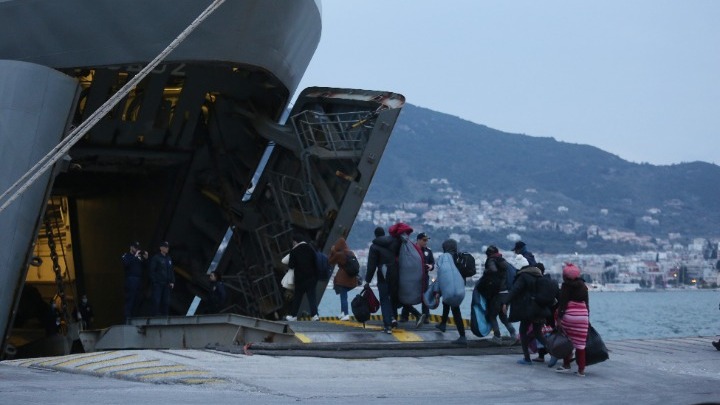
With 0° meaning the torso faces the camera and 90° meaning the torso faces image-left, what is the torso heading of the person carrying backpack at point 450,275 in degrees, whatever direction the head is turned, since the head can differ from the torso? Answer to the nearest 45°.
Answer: approximately 90°

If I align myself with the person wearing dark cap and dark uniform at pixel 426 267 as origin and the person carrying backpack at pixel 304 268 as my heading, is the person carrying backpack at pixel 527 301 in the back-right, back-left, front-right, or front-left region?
back-left

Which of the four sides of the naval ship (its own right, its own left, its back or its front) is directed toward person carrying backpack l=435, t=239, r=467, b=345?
front

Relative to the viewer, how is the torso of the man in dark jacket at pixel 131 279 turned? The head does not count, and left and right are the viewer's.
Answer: facing the viewer and to the right of the viewer

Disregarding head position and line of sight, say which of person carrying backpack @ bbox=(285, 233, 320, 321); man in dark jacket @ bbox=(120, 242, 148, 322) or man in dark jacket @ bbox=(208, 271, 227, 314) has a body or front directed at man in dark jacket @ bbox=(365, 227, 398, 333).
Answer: man in dark jacket @ bbox=(120, 242, 148, 322)

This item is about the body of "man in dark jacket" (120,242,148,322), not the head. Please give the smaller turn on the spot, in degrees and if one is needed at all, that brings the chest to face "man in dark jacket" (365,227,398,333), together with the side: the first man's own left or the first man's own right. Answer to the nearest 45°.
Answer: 0° — they already face them

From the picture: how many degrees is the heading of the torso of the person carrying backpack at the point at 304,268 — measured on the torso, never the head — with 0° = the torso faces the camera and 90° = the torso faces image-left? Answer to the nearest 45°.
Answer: approximately 135°

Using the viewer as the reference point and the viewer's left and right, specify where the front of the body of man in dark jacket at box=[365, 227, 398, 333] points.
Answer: facing away from the viewer and to the left of the viewer

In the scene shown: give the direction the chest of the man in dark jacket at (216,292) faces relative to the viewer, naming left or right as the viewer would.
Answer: facing to the left of the viewer

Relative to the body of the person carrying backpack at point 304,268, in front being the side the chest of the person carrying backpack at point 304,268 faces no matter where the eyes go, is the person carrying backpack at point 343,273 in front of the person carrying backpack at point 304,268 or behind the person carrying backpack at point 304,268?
behind

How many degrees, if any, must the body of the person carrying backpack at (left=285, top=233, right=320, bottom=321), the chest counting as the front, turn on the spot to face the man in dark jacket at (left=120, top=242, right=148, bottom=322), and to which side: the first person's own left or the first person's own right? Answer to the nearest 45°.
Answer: approximately 45° to the first person's own left

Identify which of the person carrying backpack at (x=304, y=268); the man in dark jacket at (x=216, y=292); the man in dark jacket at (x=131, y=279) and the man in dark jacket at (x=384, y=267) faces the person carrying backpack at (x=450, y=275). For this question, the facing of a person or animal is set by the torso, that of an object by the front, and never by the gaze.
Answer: the man in dark jacket at (x=131, y=279)

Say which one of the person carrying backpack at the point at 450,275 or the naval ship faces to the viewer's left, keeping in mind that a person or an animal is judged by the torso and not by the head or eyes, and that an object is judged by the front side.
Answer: the person carrying backpack

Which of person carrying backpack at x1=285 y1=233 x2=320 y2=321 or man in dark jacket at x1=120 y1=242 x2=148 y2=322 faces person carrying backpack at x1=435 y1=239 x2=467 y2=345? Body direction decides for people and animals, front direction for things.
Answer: the man in dark jacket
